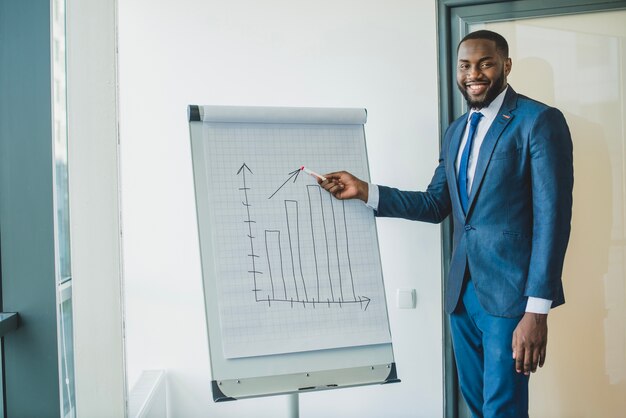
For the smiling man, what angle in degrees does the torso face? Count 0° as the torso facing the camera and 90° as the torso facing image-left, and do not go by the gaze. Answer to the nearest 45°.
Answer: approximately 45°

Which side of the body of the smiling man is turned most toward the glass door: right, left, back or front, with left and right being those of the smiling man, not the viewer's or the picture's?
back

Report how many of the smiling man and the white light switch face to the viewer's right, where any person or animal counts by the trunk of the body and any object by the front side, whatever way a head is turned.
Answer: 0

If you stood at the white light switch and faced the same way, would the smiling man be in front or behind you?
in front

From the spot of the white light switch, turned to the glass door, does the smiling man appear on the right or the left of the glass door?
right

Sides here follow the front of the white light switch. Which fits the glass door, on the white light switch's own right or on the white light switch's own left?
on the white light switch's own left

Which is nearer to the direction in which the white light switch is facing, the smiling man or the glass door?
the smiling man

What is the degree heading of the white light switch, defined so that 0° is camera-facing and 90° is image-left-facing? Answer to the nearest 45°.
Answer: approximately 0°

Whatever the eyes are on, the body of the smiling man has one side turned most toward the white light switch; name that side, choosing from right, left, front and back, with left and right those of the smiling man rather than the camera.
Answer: right

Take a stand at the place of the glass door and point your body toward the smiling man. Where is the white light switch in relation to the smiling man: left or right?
right
